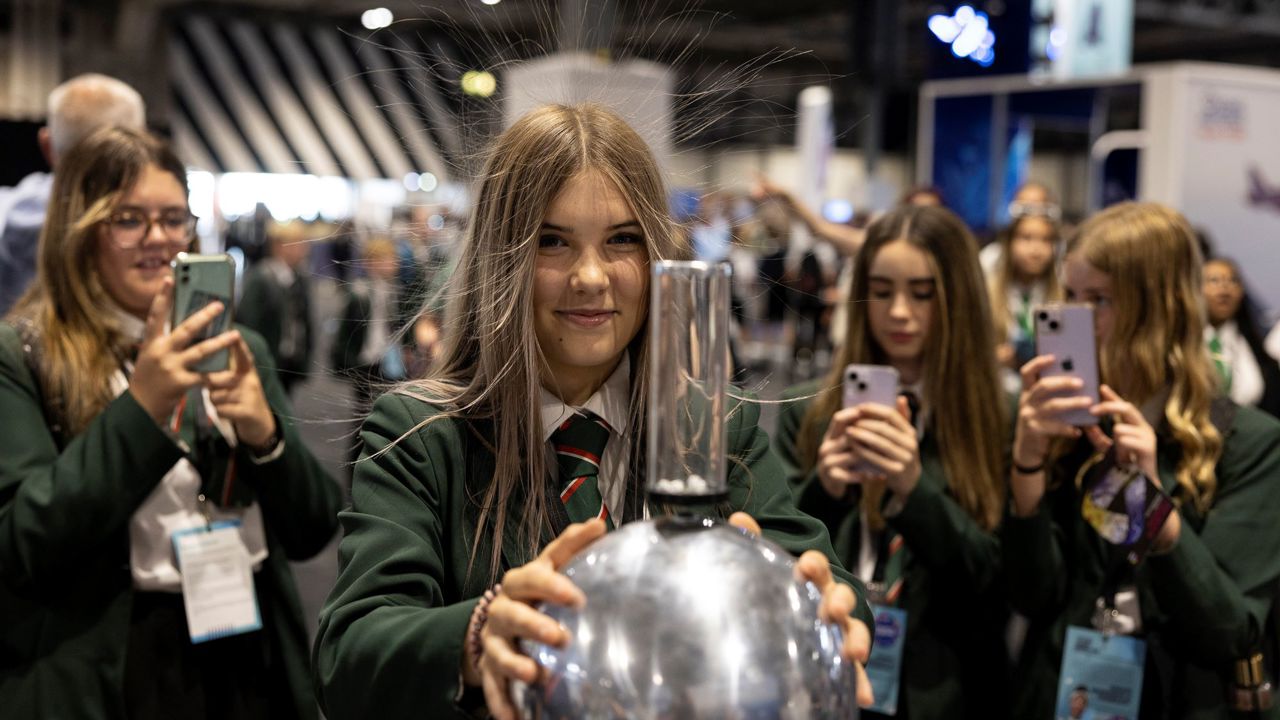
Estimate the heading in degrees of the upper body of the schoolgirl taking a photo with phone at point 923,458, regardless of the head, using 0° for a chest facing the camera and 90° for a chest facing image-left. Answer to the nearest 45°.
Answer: approximately 45°
